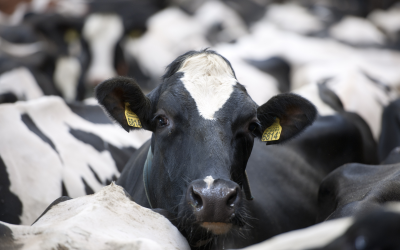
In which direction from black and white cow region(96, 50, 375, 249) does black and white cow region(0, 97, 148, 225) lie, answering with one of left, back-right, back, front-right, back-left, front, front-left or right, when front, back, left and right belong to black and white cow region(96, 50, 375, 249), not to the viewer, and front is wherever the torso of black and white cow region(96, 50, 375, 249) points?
right

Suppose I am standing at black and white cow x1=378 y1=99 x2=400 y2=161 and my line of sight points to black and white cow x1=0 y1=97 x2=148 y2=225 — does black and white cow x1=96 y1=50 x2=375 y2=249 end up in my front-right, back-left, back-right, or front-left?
front-left

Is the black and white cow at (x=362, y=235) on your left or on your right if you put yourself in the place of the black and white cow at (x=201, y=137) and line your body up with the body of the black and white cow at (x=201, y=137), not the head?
on your left

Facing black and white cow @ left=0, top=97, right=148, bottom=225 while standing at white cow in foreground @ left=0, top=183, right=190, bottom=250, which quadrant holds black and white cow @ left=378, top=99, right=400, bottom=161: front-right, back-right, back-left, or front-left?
front-right

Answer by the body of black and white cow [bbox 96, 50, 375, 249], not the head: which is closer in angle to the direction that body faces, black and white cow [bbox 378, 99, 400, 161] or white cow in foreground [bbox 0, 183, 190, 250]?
the white cow in foreground

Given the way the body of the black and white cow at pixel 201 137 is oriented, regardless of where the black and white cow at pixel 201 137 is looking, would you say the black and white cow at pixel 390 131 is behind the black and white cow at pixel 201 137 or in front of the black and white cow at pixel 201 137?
behind

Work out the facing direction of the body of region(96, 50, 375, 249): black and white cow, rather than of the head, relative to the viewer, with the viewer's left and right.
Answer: facing the viewer and to the left of the viewer
